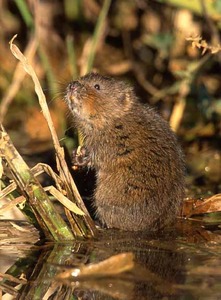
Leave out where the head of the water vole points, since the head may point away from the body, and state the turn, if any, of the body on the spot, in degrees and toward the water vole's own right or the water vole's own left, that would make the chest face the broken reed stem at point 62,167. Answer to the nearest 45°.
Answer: approximately 45° to the water vole's own left

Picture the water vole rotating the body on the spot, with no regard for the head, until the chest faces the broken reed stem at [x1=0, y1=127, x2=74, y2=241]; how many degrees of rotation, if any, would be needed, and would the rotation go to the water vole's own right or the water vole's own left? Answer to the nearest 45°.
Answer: approximately 45° to the water vole's own left

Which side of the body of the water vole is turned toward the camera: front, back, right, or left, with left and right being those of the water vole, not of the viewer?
left
